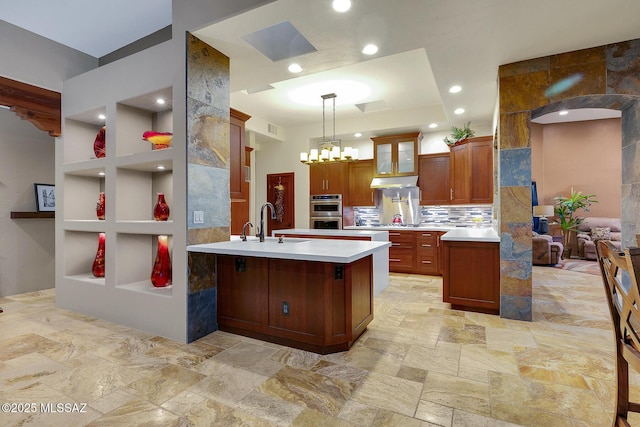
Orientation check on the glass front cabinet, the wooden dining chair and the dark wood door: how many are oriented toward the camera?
2

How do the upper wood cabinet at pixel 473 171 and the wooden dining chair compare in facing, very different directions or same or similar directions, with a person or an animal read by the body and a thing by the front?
very different directions

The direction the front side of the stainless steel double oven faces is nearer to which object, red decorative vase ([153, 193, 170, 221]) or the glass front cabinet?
the red decorative vase

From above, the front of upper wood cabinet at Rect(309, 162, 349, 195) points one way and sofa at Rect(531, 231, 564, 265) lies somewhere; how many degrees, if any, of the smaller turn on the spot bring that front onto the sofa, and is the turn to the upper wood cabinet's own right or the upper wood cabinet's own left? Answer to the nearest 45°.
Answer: approximately 90° to the upper wood cabinet's own left

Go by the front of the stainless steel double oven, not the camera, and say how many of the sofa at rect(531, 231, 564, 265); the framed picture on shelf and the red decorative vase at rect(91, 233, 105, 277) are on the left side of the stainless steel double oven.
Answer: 1

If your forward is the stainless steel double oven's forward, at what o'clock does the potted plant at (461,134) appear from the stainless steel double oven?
The potted plant is roughly at 10 o'clock from the stainless steel double oven.

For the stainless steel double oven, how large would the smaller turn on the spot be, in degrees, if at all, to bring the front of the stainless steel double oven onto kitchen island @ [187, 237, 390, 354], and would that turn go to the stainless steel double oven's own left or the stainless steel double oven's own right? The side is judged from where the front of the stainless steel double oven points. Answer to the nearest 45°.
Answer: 0° — it already faces it

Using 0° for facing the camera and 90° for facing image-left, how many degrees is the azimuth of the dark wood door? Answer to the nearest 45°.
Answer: approximately 0°

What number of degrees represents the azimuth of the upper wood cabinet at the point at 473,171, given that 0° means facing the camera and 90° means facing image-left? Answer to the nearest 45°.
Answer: approximately 45°
